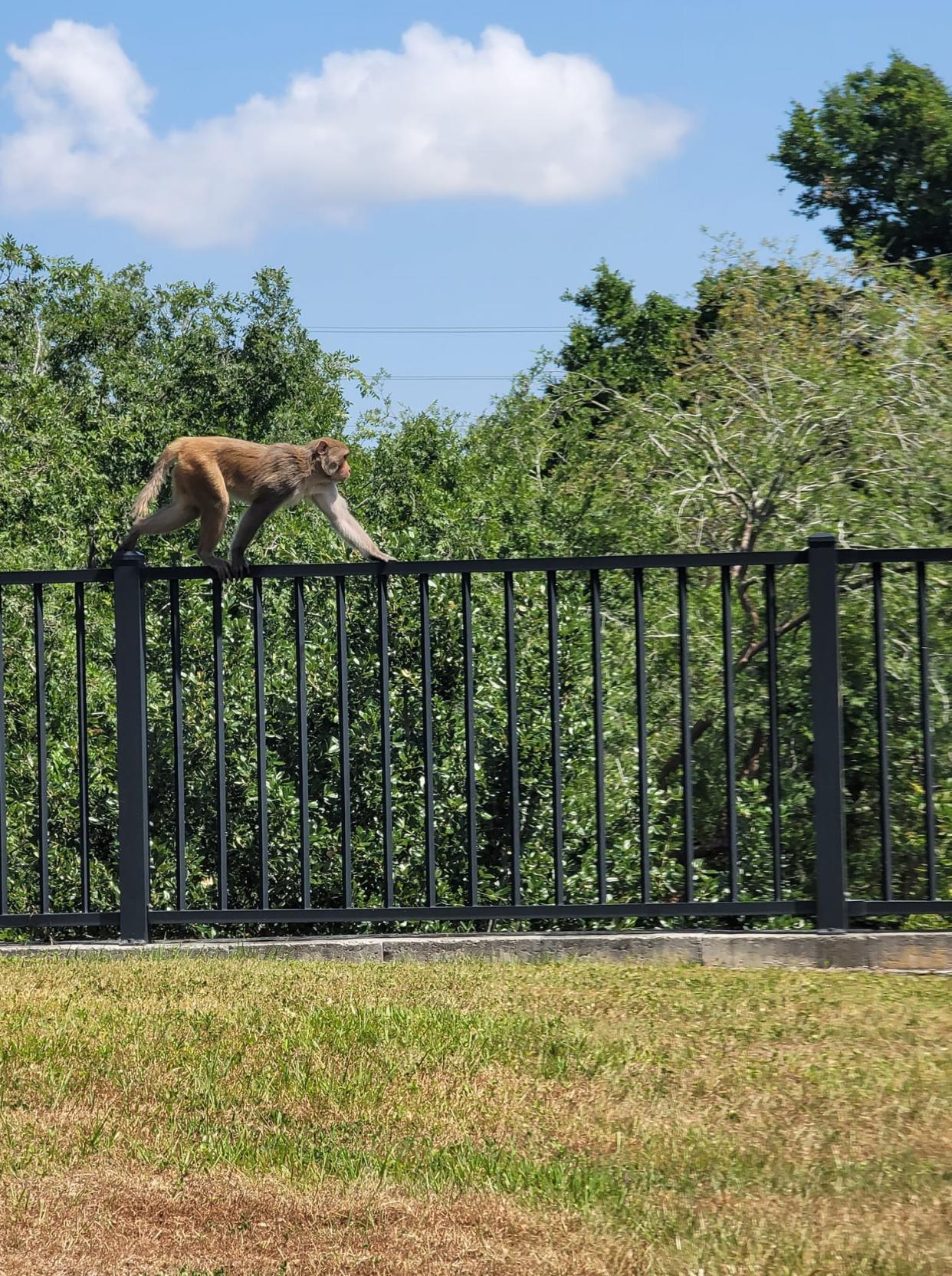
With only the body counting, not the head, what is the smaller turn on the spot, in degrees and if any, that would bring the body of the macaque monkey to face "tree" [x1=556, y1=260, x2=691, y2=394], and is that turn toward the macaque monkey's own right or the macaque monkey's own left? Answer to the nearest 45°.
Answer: approximately 90° to the macaque monkey's own left

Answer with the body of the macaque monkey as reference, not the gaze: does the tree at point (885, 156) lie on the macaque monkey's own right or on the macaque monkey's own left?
on the macaque monkey's own left

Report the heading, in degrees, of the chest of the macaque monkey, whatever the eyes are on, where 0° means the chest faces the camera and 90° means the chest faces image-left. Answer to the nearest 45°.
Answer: approximately 270°
